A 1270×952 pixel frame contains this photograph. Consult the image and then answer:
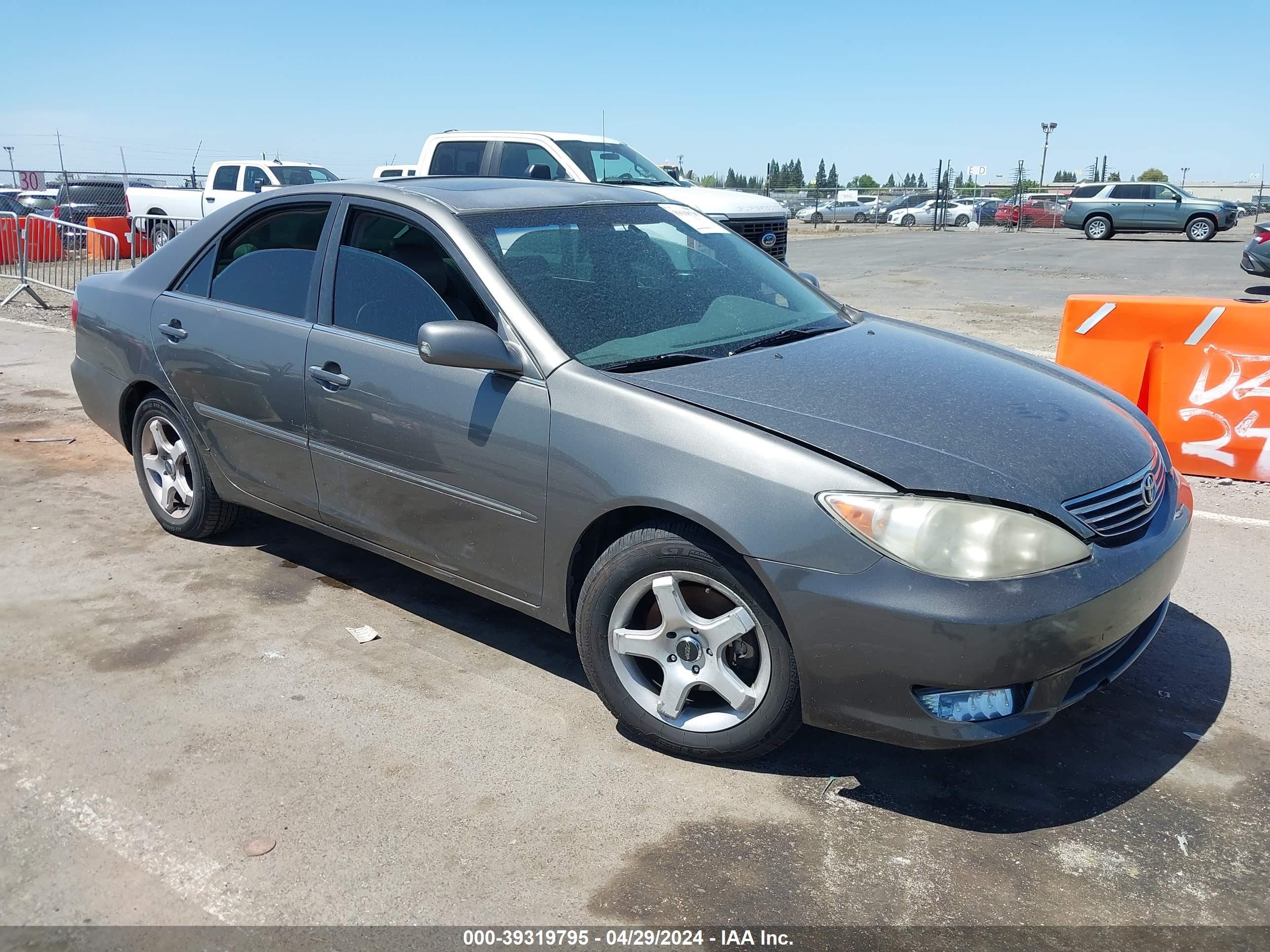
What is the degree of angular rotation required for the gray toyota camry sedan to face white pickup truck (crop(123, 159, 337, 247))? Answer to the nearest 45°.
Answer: approximately 180°

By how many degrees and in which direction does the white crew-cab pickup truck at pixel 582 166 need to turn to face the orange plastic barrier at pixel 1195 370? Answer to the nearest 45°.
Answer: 0° — it already faces it

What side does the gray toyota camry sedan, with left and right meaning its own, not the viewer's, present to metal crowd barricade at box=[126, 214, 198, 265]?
back

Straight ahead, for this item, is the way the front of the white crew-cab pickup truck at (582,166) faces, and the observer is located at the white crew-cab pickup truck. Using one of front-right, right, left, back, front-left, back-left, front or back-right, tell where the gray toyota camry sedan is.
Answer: front-right

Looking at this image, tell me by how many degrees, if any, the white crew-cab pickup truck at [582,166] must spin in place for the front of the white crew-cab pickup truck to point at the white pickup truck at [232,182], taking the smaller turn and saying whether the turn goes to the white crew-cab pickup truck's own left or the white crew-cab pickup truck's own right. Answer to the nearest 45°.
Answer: approximately 180°

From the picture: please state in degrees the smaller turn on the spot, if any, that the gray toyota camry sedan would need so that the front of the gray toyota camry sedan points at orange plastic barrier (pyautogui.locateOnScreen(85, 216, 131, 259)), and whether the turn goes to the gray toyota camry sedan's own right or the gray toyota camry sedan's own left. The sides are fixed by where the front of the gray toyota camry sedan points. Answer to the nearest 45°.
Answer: approximately 180°

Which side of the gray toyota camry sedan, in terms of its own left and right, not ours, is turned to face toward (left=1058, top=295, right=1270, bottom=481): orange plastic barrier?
left

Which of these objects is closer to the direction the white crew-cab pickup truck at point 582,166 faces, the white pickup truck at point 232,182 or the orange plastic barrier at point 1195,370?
the orange plastic barrier

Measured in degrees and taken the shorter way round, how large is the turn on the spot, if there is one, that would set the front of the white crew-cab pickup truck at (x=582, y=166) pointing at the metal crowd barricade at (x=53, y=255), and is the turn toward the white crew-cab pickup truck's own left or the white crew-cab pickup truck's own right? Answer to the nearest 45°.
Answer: approximately 135° to the white crew-cab pickup truck's own right

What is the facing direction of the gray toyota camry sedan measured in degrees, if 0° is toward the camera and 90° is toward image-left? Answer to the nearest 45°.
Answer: approximately 315°

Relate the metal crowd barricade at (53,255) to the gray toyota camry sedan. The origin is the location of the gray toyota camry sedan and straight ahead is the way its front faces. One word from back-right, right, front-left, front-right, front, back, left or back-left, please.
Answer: back

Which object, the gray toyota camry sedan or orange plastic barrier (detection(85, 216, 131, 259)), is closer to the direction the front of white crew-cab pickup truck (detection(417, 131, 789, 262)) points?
the gray toyota camry sedan

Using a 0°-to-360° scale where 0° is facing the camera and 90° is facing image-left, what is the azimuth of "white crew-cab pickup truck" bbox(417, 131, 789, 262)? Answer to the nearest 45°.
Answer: approximately 315°

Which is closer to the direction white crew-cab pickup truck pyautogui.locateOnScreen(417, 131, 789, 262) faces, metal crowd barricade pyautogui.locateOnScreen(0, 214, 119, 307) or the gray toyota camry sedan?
the gray toyota camry sedan
